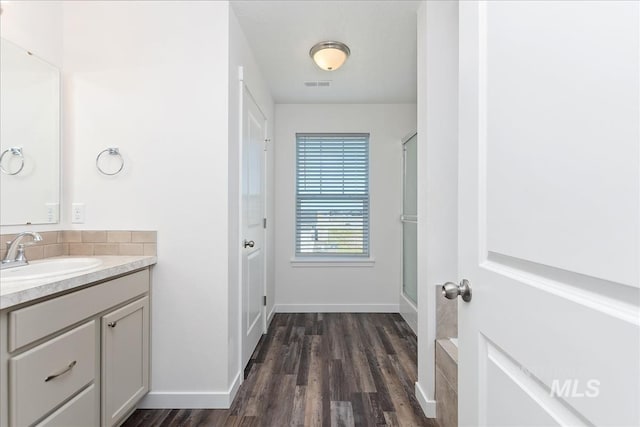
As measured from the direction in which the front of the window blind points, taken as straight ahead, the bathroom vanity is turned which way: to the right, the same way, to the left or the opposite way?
to the left

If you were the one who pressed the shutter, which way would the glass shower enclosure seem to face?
facing to the left of the viewer

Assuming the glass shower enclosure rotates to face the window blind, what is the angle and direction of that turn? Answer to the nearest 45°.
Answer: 0° — it already faces it

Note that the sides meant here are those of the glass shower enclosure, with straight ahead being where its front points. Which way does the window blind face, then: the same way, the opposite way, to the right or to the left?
to the left

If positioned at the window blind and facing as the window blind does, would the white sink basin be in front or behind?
in front

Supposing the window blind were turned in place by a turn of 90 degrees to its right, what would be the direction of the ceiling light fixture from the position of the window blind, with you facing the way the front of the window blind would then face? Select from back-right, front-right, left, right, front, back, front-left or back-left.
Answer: left

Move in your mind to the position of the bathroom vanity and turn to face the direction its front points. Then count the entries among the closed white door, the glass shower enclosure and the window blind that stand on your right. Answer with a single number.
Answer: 0

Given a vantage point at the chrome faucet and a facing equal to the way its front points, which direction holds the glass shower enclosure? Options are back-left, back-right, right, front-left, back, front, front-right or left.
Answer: front-left

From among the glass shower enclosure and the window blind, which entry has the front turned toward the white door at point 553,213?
the window blind

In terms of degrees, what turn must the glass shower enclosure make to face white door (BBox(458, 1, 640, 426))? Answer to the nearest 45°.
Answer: approximately 90° to its left

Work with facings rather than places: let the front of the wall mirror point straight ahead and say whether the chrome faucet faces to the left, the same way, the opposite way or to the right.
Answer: the same way

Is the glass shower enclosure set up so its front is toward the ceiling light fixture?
no

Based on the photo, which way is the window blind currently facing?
toward the camera

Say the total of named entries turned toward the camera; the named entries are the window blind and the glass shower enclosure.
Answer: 1

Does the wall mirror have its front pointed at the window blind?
no

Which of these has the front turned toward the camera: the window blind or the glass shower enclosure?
the window blind

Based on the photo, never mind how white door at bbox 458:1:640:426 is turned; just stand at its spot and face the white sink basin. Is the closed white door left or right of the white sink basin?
right

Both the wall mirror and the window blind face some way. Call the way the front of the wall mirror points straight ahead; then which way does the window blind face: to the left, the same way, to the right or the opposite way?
to the right

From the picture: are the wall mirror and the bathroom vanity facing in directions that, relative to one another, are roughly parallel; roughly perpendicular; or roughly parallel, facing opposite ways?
roughly parallel

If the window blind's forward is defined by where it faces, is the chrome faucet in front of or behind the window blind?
in front

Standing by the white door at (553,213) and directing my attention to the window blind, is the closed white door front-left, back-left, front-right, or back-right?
front-left

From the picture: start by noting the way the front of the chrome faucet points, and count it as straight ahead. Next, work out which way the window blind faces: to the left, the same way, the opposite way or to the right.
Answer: to the right
